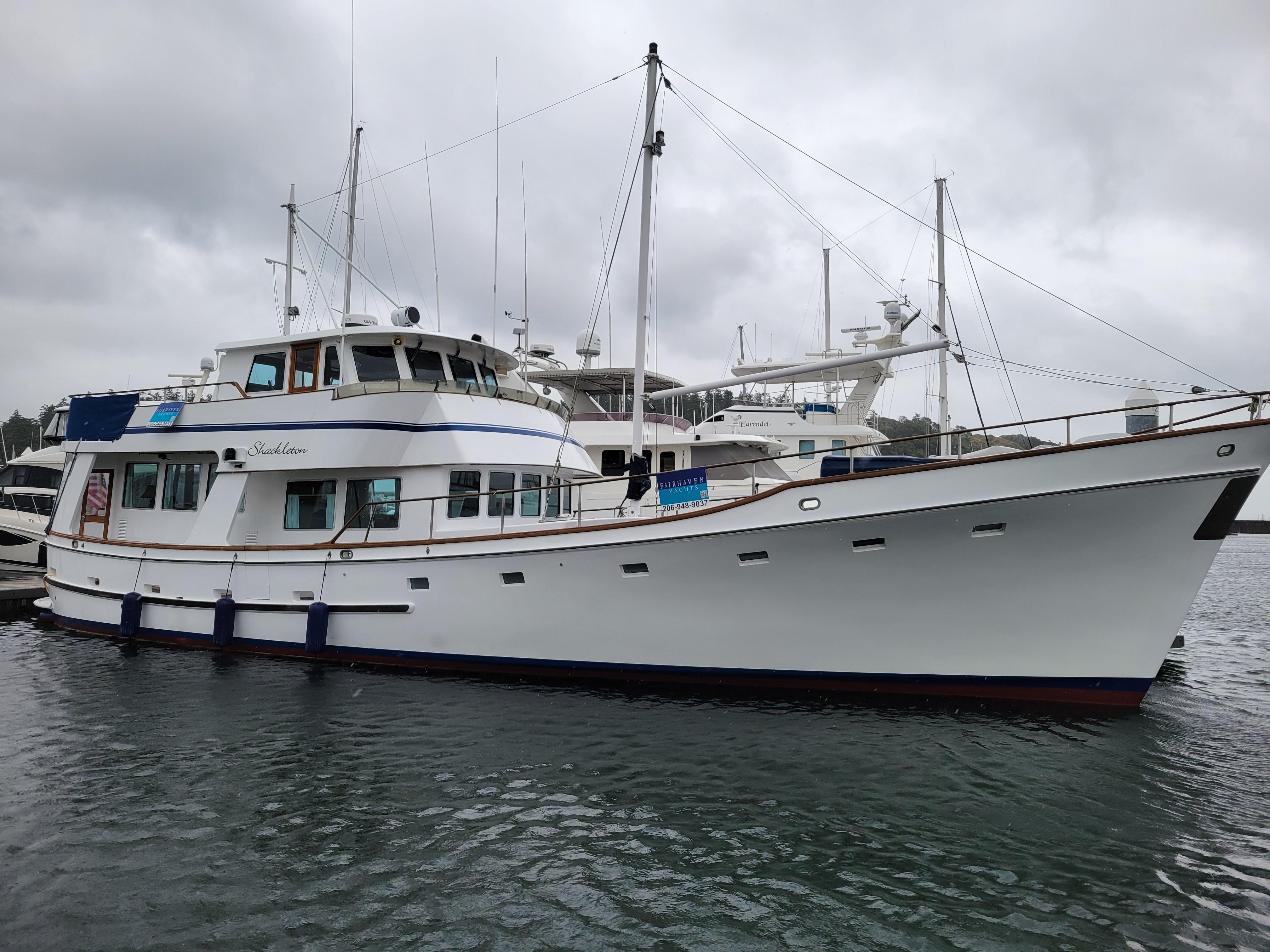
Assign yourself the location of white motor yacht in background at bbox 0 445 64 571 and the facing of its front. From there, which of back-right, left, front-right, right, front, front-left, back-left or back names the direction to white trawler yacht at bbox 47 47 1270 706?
left

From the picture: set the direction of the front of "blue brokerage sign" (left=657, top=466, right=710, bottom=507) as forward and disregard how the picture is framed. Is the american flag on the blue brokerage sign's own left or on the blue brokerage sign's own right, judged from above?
on the blue brokerage sign's own right

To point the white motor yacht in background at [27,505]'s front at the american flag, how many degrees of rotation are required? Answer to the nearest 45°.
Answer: approximately 90° to its left

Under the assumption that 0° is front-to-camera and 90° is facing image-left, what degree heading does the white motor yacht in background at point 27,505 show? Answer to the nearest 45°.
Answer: approximately 90°

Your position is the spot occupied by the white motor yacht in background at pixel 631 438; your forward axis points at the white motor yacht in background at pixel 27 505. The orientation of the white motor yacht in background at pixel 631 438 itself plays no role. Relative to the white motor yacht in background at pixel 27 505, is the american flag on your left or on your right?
left

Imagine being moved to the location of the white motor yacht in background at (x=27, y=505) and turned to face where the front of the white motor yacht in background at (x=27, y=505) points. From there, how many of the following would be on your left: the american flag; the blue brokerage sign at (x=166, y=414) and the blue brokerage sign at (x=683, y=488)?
3

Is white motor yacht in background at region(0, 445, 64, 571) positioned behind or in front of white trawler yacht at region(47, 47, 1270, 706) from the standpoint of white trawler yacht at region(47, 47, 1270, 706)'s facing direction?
behind

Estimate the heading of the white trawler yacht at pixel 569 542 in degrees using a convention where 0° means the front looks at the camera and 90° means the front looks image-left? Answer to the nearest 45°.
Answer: approximately 315°

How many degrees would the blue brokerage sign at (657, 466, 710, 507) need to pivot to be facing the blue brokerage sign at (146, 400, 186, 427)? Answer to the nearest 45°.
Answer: approximately 90° to its right

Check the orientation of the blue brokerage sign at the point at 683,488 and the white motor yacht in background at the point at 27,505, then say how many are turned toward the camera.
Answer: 1

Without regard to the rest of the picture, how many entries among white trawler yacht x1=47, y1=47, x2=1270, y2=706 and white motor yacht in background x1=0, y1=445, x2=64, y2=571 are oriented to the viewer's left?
1

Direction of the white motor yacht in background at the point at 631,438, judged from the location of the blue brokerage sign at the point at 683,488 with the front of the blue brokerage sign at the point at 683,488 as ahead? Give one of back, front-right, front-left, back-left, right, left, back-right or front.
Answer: back
